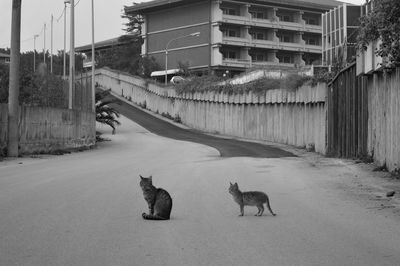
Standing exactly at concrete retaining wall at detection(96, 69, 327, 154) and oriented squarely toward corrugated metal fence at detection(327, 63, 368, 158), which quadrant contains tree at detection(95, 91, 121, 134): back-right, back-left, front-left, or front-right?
back-right

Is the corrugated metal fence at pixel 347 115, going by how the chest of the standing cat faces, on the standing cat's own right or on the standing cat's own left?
on the standing cat's own right

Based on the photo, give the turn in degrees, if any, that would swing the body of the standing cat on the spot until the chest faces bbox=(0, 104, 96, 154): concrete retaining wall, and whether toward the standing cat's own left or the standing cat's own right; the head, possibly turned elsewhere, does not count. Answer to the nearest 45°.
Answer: approximately 45° to the standing cat's own right

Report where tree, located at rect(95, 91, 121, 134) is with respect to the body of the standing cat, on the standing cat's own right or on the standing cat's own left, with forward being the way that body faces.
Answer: on the standing cat's own right

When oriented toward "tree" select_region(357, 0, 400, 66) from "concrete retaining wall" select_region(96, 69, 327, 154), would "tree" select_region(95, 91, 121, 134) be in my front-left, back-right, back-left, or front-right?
back-right

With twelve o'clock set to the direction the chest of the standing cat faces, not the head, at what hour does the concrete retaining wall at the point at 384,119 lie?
The concrete retaining wall is roughly at 4 o'clock from the standing cat.

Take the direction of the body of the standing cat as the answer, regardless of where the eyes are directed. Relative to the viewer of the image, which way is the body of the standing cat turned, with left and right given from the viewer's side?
facing to the left of the viewer

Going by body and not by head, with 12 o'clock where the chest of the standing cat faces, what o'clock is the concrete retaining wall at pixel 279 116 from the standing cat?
The concrete retaining wall is roughly at 3 o'clock from the standing cat.
